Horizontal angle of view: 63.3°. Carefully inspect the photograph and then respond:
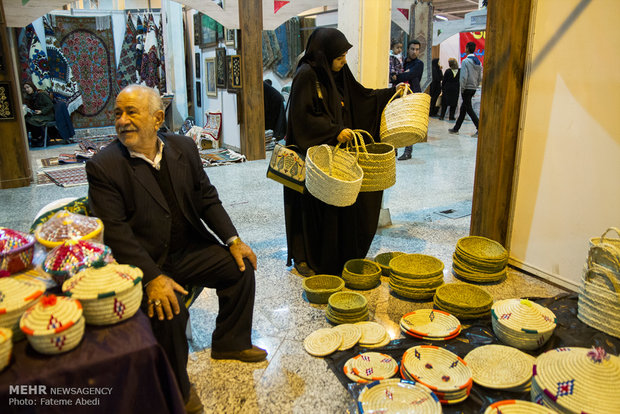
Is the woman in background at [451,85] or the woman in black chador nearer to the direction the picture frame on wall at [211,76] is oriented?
the woman in black chador

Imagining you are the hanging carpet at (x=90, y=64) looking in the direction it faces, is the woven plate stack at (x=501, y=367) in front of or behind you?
in front

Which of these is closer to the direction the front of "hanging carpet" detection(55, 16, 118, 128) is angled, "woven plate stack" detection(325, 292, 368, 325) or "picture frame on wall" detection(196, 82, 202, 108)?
the woven plate stack

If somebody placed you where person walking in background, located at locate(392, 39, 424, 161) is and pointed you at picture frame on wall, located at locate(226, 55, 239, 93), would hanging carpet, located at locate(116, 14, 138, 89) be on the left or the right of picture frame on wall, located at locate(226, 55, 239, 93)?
right
